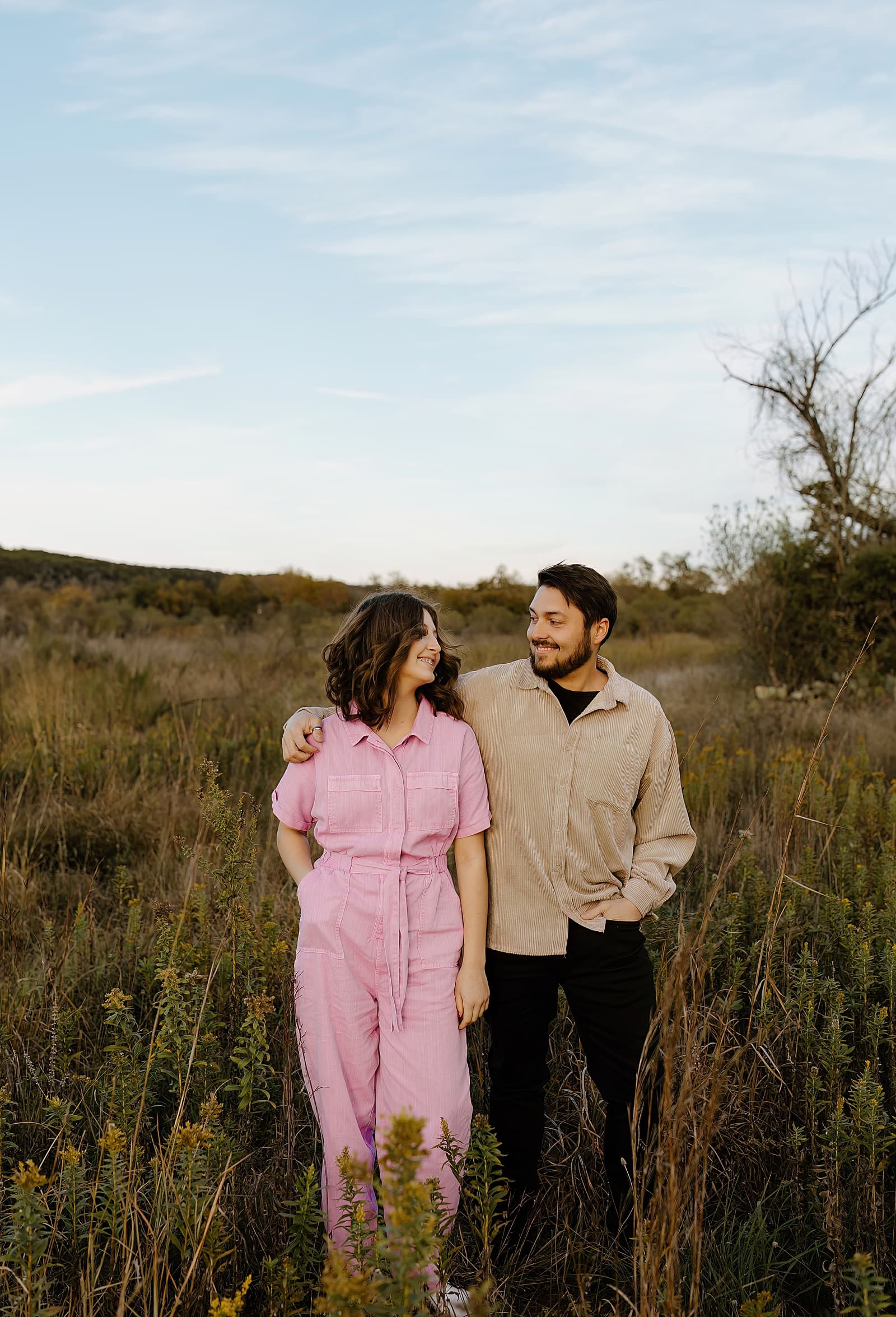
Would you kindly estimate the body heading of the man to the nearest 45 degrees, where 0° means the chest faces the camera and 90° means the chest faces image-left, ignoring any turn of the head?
approximately 0°

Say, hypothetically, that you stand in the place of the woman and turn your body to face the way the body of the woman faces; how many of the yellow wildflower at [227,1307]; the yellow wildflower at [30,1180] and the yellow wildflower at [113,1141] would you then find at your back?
0

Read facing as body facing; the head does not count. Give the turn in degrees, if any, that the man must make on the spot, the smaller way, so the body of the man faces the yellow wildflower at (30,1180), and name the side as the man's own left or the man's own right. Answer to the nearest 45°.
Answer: approximately 45° to the man's own right

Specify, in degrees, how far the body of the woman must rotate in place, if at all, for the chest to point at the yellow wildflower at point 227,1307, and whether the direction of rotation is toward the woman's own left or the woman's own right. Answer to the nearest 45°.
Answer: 0° — they already face it

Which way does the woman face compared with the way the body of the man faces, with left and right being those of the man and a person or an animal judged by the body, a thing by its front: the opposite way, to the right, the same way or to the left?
the same way

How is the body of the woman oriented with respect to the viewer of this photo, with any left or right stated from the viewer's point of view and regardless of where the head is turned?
facing the viewer

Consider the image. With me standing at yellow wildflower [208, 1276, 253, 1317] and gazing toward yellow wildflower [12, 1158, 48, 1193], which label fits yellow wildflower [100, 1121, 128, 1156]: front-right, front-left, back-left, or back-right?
front-right

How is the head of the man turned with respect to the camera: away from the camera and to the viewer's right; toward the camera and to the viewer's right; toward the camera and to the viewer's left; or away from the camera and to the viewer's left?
toward the camera and to the viewer's left
